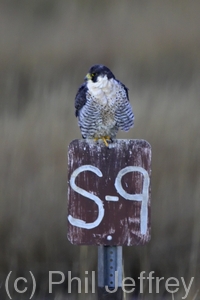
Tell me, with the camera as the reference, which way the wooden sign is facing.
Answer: facing the viewer

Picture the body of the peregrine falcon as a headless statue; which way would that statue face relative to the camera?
toward the camera
